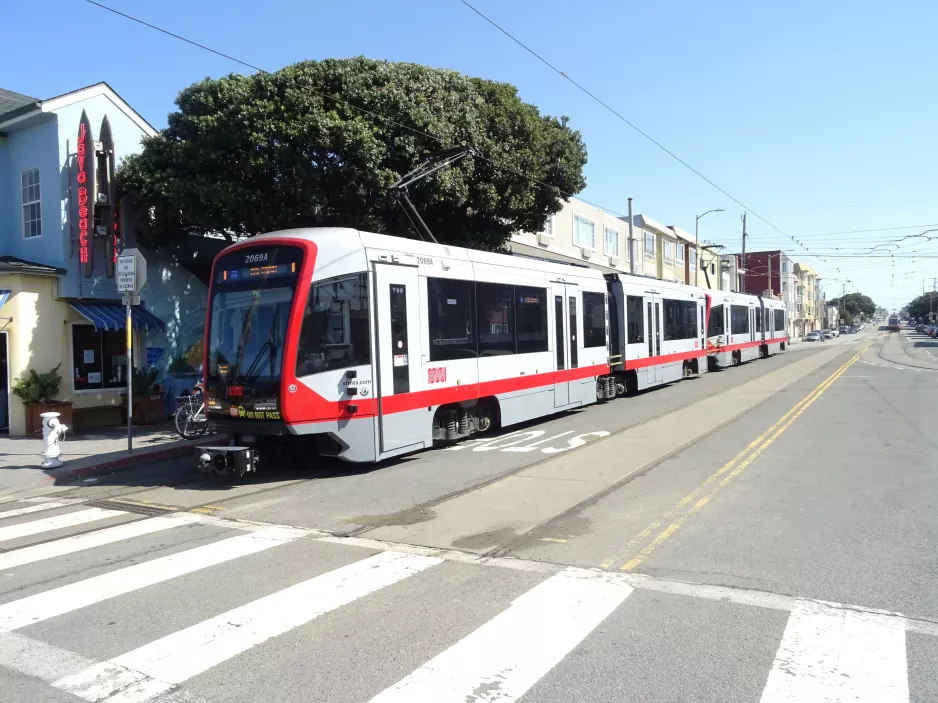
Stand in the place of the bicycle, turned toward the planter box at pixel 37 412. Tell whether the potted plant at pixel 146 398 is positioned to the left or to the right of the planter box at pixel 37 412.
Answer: right

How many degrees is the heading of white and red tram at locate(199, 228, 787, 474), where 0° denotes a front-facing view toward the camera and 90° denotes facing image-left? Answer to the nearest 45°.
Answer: approximately 45°

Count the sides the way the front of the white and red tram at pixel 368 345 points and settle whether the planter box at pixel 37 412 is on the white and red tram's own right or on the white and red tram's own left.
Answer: on the white and red tram's own right

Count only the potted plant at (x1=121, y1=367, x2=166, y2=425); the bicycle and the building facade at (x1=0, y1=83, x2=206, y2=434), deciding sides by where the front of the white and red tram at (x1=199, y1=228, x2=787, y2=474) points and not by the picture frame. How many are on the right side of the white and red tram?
3

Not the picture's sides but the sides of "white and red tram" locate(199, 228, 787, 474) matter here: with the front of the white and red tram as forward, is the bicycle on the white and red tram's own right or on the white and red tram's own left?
on the white and red tram's own right

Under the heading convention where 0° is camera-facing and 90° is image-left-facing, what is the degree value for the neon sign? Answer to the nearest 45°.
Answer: approximately 0°

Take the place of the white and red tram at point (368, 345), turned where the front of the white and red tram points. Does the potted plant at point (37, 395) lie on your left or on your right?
on your right

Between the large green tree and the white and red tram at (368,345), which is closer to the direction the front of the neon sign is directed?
the white and red tram
